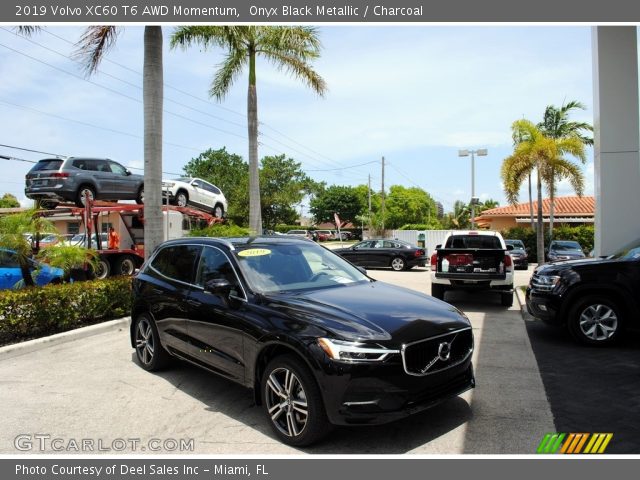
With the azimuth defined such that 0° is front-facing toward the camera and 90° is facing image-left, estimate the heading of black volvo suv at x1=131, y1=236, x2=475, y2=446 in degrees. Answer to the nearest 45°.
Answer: approximately 315°

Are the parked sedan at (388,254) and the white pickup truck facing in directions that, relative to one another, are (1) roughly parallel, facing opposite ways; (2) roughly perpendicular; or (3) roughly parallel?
roughly perpendicular

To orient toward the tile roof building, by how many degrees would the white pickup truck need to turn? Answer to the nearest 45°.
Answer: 0° — it already faces it

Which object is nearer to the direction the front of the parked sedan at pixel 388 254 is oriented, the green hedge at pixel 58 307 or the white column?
the green hedge

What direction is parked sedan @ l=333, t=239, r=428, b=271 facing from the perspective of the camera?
to the viewer's left

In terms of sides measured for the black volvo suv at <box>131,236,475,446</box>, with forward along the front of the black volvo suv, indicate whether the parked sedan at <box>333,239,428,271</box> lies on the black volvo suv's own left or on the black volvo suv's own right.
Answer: on the black volvo suv's own left

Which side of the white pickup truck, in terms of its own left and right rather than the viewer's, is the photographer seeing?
back

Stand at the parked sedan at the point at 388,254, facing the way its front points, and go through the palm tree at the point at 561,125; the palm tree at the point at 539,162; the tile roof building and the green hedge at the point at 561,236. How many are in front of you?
0

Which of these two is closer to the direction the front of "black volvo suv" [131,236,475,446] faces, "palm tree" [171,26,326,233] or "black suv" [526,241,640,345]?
the black suv

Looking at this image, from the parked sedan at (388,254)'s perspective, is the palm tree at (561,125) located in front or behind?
behind

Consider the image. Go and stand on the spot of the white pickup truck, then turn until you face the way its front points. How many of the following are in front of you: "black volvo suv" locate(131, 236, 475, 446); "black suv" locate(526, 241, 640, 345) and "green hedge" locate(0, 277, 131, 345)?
0

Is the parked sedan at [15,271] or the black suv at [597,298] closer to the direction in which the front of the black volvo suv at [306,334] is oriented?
the black suv

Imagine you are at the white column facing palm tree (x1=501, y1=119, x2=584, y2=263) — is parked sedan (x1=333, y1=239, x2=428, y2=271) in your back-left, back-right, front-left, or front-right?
front-left
